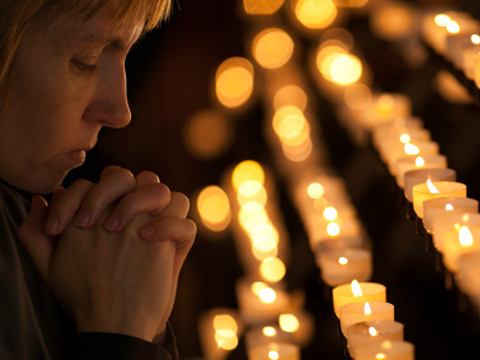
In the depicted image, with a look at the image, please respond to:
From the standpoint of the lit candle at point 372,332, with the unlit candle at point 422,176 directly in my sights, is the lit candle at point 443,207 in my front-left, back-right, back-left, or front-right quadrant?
front-right

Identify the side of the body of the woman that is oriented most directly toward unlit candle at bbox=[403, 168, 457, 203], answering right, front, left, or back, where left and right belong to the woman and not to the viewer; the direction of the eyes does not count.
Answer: front

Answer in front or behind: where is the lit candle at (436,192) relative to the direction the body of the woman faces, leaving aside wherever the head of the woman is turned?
in front

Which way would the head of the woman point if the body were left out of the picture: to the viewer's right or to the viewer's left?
to the viewer's right

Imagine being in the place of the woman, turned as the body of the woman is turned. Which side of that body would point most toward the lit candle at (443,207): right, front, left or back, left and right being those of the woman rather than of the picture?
front

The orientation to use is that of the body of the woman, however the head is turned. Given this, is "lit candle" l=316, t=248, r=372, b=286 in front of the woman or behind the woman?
in front

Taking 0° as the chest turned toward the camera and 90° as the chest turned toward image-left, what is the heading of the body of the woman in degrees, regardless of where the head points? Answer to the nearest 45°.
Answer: approximately 270°
